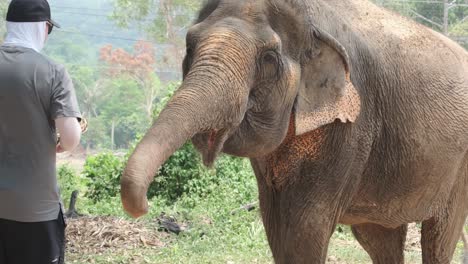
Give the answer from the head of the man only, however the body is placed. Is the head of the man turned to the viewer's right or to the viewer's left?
to the viewer's right

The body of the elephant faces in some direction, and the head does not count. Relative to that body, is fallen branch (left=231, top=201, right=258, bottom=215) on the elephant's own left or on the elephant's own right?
on the elephant's own right

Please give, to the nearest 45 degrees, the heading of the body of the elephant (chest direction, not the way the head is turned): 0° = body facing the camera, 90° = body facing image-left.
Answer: approximately 45°

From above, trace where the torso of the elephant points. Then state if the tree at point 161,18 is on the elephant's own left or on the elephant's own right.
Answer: on the elephant's own right
